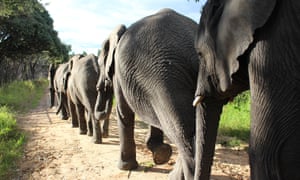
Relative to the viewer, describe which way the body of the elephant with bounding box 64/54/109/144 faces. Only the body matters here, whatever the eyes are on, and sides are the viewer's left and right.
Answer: facing away from the viewer and to the left of the viewer

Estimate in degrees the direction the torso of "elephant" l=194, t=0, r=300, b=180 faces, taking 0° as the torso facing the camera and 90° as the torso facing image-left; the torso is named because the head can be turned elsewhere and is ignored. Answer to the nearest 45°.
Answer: approximately 90°

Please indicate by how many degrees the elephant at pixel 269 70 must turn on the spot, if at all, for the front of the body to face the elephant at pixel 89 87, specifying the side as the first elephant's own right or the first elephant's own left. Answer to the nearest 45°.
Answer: approximately 45° to the first elephant's own right

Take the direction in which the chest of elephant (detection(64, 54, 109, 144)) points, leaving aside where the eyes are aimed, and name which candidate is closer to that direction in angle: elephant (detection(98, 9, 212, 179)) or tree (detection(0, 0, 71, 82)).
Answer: the tree
